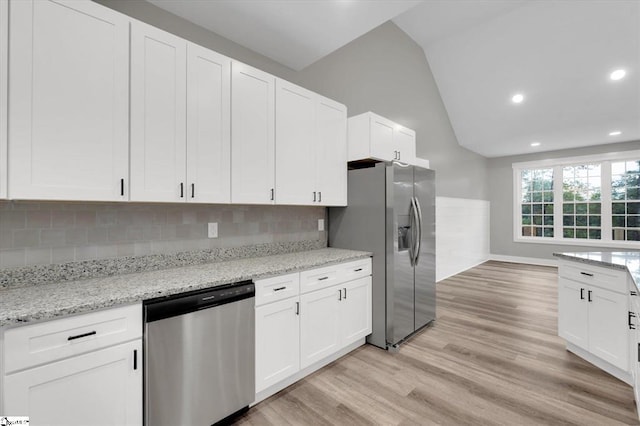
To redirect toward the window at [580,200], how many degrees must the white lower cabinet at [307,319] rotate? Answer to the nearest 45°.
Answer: approximately 90° to its left

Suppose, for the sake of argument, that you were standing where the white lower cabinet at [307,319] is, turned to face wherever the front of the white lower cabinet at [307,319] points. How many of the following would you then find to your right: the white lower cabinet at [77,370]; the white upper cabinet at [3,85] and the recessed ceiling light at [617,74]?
2

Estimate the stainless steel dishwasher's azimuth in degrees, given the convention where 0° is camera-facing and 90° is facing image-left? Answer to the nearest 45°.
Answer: approximately 315°

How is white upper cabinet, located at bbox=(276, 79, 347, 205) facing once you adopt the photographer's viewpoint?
facing the viewer and to the right of the viewer

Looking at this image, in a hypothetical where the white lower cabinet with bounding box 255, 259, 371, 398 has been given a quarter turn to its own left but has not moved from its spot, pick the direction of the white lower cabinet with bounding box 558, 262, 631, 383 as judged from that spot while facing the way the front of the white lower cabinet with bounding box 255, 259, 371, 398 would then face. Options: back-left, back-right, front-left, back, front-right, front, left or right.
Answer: front-right

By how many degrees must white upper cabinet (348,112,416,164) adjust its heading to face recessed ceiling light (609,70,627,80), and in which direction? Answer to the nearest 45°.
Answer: approximately 90° to its left

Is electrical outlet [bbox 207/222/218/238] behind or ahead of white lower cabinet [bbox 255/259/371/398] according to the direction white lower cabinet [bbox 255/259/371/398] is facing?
behind

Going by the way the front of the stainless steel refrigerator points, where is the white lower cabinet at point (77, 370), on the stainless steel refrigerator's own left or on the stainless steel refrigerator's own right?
on the stainless steel refrigerator's own right

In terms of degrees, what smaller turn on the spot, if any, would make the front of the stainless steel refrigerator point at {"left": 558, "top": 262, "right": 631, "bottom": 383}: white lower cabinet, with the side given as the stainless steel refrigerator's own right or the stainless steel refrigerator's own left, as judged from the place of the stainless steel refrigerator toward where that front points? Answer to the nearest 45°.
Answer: approximately 45° to the stainless steel refrigerator's own left

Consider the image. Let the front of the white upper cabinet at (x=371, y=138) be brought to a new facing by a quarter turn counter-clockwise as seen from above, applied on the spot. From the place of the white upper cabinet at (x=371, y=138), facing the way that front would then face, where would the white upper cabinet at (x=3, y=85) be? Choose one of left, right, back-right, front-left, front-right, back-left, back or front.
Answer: back

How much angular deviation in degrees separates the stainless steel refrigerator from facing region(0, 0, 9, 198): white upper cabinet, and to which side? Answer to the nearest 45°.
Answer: approximately 90° to its right

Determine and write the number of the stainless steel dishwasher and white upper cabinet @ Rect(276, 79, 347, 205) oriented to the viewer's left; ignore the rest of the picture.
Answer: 0
